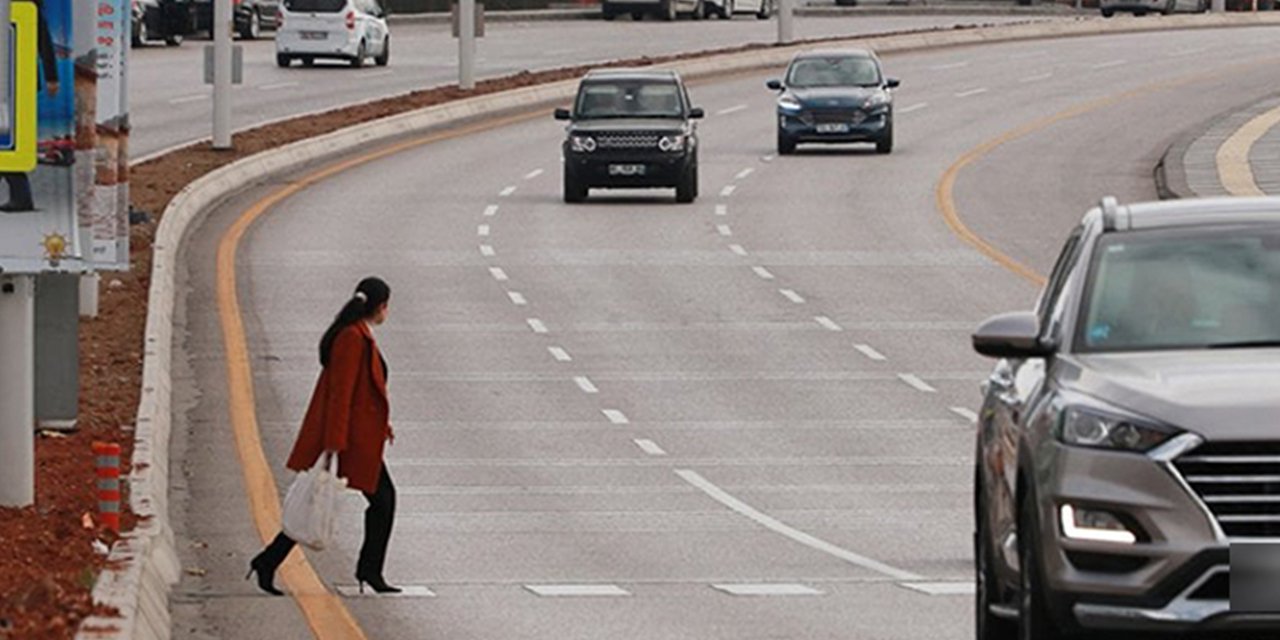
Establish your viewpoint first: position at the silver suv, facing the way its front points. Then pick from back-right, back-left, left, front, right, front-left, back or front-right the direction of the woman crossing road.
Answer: back-right

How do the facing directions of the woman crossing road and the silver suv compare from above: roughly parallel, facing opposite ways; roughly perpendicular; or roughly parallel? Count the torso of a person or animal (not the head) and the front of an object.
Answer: roughly perpendicular

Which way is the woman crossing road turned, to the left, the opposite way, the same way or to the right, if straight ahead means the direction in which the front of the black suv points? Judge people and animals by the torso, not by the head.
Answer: to the left

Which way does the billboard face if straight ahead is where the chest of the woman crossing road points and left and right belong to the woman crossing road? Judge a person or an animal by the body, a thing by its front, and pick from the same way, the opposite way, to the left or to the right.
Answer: to the right

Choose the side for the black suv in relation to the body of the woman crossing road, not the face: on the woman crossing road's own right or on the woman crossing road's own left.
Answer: on the woman crossing road's own left

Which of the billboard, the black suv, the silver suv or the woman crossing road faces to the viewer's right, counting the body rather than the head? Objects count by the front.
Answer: the woman crossing road

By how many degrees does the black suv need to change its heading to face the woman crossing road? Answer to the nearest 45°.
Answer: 0° — it already faces them

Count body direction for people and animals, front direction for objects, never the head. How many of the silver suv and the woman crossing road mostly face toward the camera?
1

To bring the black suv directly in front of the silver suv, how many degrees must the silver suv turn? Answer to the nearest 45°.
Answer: approximately 180°

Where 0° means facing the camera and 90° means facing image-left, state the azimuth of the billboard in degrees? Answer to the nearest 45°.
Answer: approximately 0°

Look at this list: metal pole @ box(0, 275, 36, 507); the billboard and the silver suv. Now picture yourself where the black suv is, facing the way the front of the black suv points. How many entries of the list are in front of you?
3

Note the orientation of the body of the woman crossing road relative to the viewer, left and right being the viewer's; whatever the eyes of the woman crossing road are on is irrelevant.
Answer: facing to the right of the viewer
